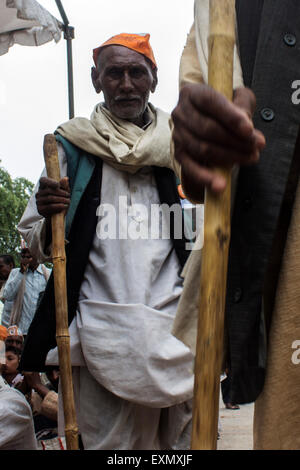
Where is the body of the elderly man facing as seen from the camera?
toward the camera

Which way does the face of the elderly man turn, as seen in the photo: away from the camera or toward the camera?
toward the camera

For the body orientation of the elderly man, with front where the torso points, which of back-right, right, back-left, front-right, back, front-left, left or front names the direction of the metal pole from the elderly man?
back
